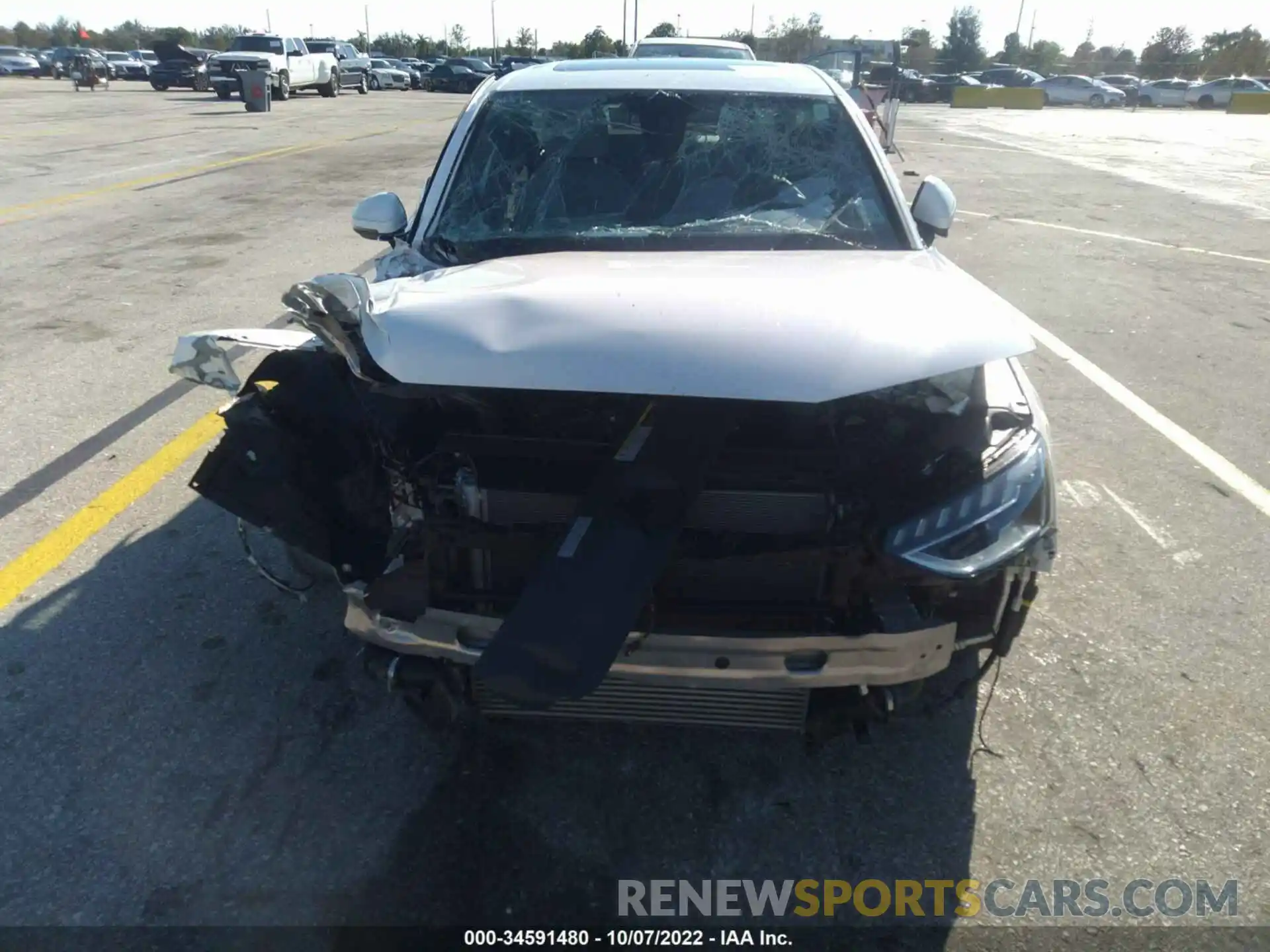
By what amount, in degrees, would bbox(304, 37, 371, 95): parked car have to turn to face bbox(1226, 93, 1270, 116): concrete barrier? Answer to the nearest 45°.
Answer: approximately 135° to its left

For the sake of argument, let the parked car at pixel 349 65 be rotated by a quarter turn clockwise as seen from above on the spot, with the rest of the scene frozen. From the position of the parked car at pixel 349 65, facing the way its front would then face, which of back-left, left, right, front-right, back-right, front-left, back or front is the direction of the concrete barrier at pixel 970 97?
back-right

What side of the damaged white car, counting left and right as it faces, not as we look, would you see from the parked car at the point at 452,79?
back

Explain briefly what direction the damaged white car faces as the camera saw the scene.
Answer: facing the viewer

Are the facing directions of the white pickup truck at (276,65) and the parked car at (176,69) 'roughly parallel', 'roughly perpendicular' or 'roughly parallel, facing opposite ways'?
roughly parallel

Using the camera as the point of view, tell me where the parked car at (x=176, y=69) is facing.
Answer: facing the viewer and to the left of the viewer

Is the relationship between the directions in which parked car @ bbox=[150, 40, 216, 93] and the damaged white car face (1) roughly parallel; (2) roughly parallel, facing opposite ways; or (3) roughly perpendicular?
roughly parallel

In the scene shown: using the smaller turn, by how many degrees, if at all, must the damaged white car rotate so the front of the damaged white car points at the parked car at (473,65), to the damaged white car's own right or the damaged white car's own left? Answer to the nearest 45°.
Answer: approximately 180°

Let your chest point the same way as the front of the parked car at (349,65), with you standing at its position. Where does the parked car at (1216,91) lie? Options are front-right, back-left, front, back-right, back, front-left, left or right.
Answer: back-left

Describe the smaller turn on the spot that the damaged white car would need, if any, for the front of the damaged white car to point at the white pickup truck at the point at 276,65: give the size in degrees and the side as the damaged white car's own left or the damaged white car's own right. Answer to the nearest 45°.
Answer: approximately 180°
